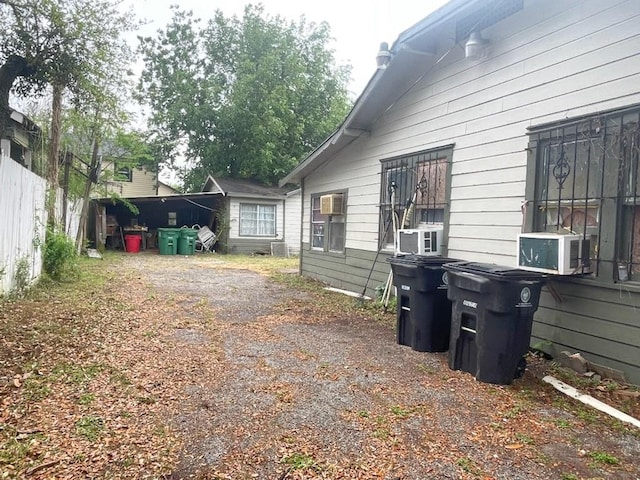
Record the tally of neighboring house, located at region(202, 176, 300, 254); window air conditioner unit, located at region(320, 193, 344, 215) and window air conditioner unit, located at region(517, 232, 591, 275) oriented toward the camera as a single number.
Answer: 1

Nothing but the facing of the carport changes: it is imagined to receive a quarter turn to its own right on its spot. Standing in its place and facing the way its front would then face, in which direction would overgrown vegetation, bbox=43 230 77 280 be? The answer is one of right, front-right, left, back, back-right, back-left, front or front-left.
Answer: left

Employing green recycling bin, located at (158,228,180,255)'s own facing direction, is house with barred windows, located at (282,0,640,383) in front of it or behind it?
in front

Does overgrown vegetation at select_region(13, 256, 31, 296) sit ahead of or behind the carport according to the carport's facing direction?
ahead

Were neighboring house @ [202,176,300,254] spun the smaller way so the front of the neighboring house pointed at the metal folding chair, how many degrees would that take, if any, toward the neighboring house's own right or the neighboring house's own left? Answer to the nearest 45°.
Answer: approximately 90° to the neighboring house's own right

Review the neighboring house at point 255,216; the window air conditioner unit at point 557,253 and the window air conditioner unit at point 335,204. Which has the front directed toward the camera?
the neighboring house

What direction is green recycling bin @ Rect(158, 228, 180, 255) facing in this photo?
toward the camera

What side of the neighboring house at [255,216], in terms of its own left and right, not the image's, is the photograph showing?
front
